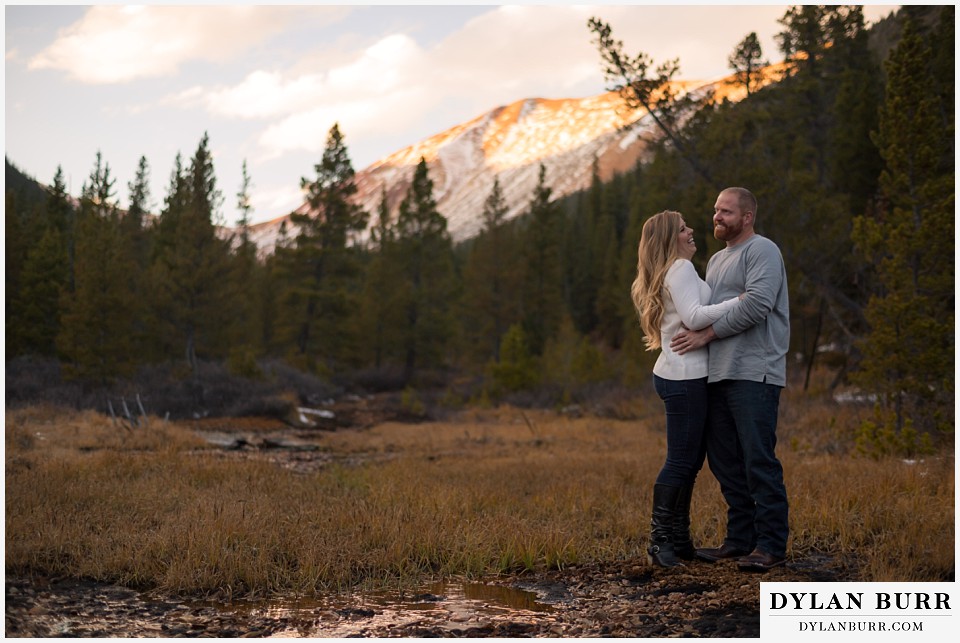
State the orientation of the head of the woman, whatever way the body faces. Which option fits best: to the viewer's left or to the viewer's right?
to the viewer's right

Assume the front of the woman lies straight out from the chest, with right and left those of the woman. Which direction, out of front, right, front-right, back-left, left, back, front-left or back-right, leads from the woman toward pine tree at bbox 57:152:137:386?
back-left

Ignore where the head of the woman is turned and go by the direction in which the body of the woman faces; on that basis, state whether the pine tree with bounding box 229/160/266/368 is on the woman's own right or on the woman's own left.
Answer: on the woman's own left

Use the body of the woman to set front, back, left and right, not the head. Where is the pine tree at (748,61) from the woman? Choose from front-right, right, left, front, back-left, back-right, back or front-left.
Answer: left

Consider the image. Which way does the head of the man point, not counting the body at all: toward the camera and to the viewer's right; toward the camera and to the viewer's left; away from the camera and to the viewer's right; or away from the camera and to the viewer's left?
toward the camera and to the viewer's left

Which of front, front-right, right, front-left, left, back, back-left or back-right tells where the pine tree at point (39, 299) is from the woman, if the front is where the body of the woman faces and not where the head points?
back-left

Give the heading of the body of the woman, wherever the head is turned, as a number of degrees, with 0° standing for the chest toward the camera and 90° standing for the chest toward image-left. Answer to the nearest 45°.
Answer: approximately 270°

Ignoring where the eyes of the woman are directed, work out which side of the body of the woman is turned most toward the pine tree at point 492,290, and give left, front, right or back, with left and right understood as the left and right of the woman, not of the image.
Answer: left

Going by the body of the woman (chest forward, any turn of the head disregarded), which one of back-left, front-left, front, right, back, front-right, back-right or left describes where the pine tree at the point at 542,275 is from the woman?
left
